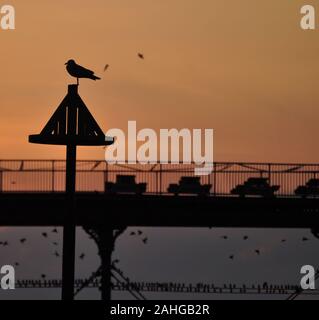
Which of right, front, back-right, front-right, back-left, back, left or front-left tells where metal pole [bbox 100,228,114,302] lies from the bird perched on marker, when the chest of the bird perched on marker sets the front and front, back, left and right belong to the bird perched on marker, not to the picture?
right

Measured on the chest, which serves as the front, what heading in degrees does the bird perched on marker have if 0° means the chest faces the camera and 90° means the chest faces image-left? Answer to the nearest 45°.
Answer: approximately 90°

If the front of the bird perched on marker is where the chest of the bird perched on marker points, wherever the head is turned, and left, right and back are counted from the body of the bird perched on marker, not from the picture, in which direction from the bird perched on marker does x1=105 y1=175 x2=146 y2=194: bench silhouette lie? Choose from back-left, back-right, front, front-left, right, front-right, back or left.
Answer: right
